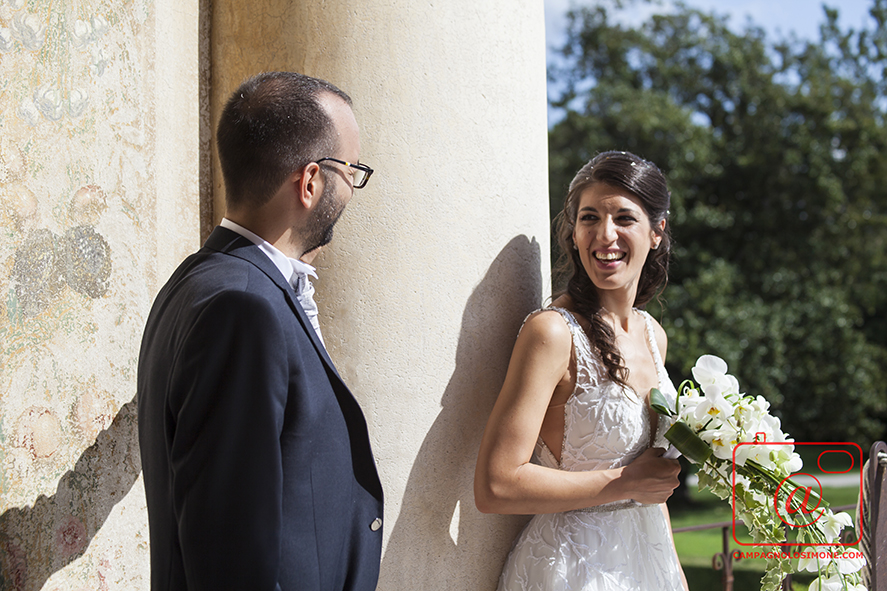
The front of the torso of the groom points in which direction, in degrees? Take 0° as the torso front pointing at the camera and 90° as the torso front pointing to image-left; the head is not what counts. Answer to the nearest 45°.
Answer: approximately 270°

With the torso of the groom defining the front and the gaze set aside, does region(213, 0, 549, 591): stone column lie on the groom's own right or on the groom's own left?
on the groom's own left

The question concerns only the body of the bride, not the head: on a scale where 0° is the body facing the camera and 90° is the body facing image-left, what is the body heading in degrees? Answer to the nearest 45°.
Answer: approximately 315°

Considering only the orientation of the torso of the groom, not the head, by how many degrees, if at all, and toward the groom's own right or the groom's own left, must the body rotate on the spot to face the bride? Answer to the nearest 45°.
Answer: approximately 45° to the groom's own left

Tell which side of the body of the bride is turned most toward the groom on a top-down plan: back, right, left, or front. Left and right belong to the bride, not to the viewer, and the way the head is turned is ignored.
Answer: right
